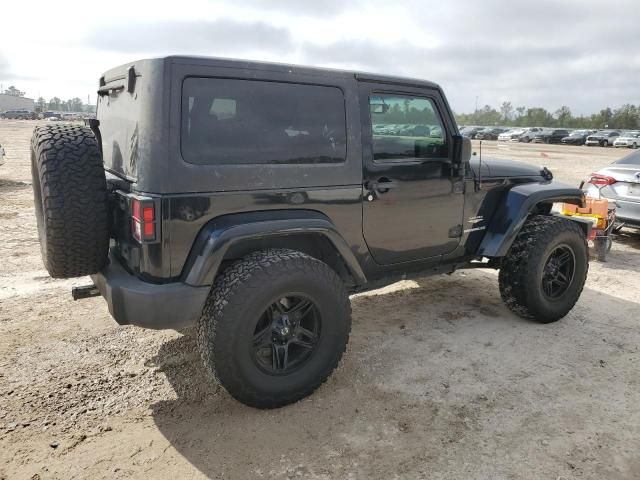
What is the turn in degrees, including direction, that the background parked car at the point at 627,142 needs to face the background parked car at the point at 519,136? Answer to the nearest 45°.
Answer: approximately 90° to its right

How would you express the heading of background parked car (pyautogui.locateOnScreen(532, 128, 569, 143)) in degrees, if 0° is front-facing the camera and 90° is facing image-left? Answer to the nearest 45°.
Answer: approximately 45°

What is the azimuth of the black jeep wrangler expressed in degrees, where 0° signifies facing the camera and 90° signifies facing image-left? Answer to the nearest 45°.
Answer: approximately 225°

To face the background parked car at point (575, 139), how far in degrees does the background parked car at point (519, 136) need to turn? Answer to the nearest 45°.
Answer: approximately 90° to its left

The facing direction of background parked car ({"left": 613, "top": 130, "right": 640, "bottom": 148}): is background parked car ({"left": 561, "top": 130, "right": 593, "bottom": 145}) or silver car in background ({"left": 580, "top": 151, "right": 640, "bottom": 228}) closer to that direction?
the silver car in background

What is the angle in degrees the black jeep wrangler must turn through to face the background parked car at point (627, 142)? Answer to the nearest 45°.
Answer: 0° — it already faces it

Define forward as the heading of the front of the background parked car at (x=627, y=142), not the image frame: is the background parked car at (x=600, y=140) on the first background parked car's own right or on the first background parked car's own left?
on the first background parked car's own right

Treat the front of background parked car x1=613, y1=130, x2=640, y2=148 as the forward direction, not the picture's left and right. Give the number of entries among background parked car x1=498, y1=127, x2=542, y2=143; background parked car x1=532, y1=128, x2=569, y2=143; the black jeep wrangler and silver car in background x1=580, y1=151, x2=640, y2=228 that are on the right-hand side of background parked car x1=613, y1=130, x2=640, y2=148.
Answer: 2

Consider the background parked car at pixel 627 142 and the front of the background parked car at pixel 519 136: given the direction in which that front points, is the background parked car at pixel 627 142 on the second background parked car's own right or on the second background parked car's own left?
on the second background parked car's own left

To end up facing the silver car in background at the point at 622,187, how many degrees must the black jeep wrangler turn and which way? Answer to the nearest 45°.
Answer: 0° — it already faces it
